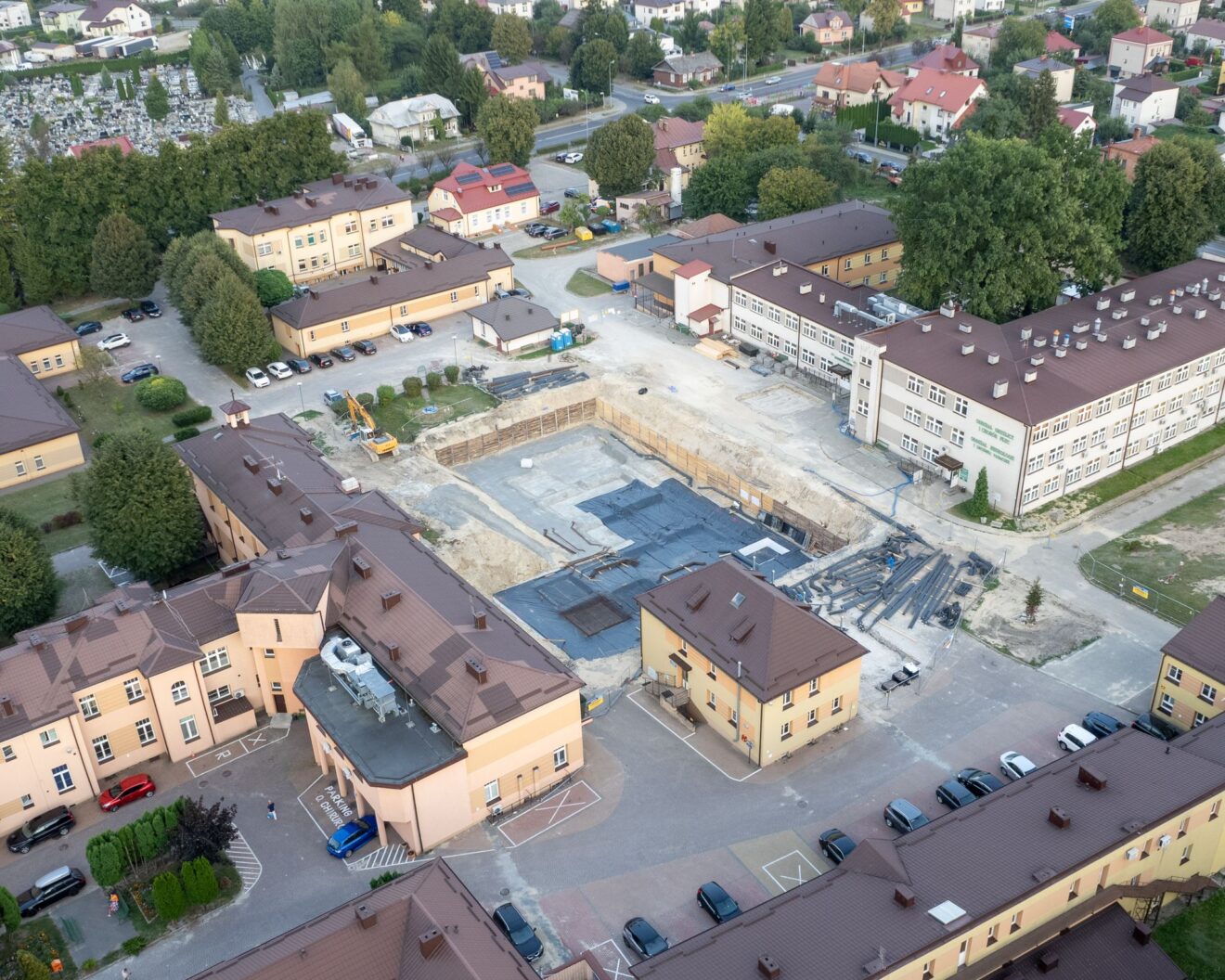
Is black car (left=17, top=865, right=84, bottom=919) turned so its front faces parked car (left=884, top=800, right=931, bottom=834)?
no

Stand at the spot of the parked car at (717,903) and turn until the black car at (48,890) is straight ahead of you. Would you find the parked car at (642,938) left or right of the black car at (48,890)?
left

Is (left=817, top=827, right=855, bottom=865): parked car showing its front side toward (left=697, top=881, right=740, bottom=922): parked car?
no

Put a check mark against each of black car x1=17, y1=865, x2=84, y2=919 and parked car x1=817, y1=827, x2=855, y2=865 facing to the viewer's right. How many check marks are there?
0

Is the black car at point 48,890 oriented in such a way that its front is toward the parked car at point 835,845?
no
